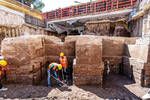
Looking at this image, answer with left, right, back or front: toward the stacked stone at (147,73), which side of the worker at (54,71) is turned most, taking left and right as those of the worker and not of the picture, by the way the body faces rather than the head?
front

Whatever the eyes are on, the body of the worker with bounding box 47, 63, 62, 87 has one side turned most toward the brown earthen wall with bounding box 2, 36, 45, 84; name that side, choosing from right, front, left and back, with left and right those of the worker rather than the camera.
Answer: back

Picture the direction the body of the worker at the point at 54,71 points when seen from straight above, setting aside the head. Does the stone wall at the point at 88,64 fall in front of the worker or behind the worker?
in front

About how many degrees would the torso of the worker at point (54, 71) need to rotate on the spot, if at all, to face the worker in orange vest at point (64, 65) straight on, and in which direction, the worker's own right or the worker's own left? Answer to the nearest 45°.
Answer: approximately 45° to the worker's own left

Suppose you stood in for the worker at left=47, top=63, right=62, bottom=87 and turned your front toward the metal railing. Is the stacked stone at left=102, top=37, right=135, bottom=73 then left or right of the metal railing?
right

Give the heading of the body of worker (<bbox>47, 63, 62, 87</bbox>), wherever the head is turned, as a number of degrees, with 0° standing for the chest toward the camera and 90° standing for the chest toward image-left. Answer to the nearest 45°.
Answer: approximately 270°

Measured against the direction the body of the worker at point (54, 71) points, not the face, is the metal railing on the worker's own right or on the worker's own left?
on the worker's own left

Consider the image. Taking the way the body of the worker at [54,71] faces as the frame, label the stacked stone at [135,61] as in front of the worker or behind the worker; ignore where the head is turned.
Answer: in front
